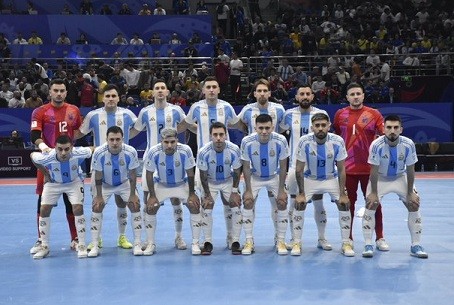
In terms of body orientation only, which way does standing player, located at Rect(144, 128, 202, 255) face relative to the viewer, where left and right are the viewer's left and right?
facing the viewer

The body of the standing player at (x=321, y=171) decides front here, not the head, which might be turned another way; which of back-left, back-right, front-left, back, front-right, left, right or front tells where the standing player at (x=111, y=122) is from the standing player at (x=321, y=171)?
right

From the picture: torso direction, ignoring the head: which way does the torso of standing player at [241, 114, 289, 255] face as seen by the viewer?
toward the camera

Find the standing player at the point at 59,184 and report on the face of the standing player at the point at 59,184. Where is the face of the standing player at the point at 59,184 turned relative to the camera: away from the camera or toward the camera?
toward the camera

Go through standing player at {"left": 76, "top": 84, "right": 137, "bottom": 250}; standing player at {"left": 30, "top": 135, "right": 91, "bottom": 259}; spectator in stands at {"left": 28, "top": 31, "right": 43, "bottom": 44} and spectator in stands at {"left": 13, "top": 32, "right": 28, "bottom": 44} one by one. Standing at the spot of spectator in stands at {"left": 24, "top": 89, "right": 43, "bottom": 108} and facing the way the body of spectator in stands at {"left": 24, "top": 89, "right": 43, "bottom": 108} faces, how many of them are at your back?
2

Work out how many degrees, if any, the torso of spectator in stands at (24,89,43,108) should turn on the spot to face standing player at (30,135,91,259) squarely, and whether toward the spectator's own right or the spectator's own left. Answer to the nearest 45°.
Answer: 0° — they already face them

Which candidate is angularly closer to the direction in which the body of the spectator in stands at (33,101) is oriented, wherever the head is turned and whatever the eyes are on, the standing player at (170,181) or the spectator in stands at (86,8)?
the standing player

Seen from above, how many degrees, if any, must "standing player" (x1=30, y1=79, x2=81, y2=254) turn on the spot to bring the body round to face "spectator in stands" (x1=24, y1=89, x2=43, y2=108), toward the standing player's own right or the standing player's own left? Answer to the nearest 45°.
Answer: approximately 180°

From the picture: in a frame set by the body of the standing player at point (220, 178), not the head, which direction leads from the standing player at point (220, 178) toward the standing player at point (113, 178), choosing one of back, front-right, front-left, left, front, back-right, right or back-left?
right

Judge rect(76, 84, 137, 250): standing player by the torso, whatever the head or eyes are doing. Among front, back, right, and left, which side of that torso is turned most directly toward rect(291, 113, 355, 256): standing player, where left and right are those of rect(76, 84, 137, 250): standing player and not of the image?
left

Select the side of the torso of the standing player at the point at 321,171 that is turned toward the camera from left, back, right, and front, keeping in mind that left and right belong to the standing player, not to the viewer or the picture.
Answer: front

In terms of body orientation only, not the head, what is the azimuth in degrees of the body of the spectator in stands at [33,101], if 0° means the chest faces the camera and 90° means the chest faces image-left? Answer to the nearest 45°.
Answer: approximately 0°

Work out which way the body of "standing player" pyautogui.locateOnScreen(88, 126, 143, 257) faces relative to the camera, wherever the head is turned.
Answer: toward the camera

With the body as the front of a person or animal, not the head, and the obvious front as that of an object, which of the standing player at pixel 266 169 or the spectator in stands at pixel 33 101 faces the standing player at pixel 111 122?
the spectator in stands

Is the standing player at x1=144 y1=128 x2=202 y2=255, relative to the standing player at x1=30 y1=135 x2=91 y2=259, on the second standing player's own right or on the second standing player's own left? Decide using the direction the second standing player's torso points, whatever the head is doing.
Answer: on the second standing player's own left

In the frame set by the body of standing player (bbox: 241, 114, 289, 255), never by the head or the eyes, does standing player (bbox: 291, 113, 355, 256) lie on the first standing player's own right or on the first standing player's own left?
on the first standing player's own left

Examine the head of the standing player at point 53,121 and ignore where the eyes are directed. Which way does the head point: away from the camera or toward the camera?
toward the camera
